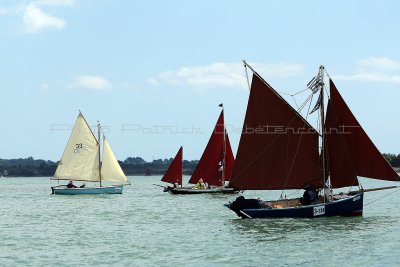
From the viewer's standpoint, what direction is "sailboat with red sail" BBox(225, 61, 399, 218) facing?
to the viewer's right
